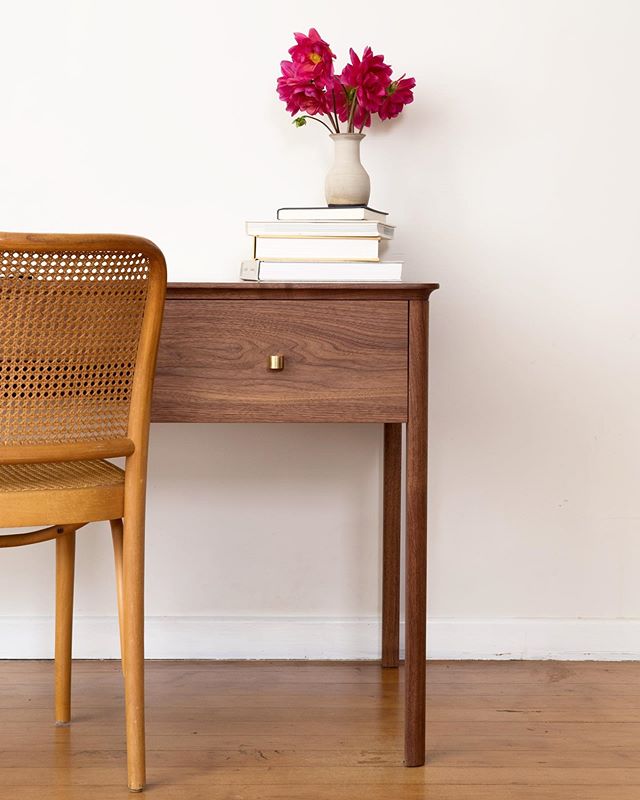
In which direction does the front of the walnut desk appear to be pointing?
toward the camera
